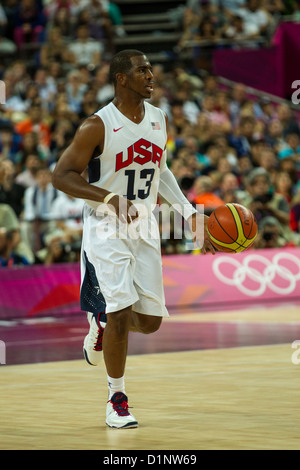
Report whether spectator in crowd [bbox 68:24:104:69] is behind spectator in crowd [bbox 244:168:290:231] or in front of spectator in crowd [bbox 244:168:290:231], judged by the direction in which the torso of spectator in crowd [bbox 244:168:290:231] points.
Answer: behind

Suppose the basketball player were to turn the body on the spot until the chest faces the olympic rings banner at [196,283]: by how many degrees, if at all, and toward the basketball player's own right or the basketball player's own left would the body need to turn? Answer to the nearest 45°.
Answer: approximately 135° to the basketball player's own left

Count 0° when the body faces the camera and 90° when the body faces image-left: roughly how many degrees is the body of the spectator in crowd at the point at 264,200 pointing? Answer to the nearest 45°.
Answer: approximately 0°

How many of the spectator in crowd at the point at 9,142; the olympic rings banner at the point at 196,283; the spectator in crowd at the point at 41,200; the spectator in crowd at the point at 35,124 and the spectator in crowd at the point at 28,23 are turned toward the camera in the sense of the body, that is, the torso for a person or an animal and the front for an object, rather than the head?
5

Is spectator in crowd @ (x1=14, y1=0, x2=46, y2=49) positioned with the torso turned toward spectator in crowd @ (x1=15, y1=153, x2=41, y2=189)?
yes

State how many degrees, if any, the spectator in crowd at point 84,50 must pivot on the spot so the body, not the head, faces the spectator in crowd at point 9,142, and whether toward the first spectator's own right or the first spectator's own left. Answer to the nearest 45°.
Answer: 0° — they already face them

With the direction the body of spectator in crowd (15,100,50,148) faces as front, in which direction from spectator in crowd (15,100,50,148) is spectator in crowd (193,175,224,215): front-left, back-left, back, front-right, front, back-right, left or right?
front-left

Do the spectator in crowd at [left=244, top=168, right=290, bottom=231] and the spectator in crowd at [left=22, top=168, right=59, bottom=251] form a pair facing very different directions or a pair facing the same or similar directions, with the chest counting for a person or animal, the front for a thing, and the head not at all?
same or similar directions

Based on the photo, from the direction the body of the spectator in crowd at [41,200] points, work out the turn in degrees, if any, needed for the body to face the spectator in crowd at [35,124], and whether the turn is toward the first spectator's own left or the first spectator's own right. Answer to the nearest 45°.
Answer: approximately 180°

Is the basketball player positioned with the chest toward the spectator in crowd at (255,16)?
no

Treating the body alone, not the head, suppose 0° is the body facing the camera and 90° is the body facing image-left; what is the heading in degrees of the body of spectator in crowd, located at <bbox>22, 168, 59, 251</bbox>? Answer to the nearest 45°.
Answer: approximately 0°

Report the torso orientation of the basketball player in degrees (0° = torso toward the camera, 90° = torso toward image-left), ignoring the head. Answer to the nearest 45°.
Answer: approximately 315°

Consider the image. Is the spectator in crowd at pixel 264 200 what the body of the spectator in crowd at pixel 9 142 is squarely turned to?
no

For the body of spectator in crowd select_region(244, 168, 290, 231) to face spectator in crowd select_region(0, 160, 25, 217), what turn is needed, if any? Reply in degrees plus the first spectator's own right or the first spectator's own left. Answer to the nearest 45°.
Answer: approximately 90° to the first spectator's own right

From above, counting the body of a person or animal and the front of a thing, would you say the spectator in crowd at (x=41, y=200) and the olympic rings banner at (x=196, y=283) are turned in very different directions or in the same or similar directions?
same or similar directions

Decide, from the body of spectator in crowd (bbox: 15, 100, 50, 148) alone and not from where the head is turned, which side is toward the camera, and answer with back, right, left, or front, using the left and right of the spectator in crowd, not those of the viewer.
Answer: front

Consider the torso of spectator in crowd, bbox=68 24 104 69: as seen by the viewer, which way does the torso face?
toward the camera

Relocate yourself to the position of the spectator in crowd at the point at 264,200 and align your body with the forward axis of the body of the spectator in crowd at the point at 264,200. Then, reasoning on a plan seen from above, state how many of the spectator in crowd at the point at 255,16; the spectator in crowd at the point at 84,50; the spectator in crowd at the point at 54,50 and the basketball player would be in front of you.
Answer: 1
